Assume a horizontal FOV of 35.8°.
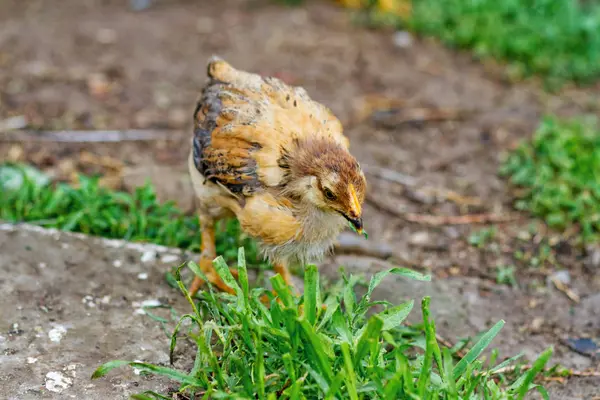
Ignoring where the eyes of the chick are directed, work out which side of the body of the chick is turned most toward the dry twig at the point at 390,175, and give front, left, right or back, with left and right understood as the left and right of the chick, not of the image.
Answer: left

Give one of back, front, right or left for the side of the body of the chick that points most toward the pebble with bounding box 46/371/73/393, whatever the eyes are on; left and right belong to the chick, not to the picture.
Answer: right

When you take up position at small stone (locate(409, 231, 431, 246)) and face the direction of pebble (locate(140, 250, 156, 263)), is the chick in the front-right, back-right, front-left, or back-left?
front-left

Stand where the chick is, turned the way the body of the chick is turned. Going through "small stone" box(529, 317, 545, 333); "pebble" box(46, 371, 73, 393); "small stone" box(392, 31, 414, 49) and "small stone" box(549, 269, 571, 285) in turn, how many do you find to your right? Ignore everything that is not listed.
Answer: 1

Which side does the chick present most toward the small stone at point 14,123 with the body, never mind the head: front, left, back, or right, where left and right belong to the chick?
back

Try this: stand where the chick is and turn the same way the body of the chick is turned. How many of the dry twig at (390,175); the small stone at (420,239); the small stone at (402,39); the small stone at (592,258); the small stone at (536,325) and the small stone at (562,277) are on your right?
0

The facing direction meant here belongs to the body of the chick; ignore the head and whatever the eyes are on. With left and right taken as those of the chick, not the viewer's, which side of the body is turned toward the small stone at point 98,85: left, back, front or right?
back

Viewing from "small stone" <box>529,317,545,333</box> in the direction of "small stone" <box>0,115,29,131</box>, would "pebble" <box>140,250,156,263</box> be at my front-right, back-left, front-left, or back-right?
front-left

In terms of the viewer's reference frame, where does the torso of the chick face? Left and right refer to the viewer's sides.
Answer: facing the viewer and to the right of the viewer

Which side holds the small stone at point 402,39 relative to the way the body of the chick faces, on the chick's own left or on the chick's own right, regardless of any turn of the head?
on the chick's own left

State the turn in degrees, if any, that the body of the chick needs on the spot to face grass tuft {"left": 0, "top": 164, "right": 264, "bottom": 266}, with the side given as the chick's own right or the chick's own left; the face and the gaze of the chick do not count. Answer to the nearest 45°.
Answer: approximately 180°

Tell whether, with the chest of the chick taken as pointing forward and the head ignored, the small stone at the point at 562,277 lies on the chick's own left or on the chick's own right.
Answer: on the chick's own left

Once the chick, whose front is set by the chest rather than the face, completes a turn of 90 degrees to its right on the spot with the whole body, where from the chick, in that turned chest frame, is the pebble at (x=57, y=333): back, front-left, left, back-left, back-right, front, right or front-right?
front

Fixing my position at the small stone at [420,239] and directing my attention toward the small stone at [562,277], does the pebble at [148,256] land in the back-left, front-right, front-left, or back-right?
back-right
